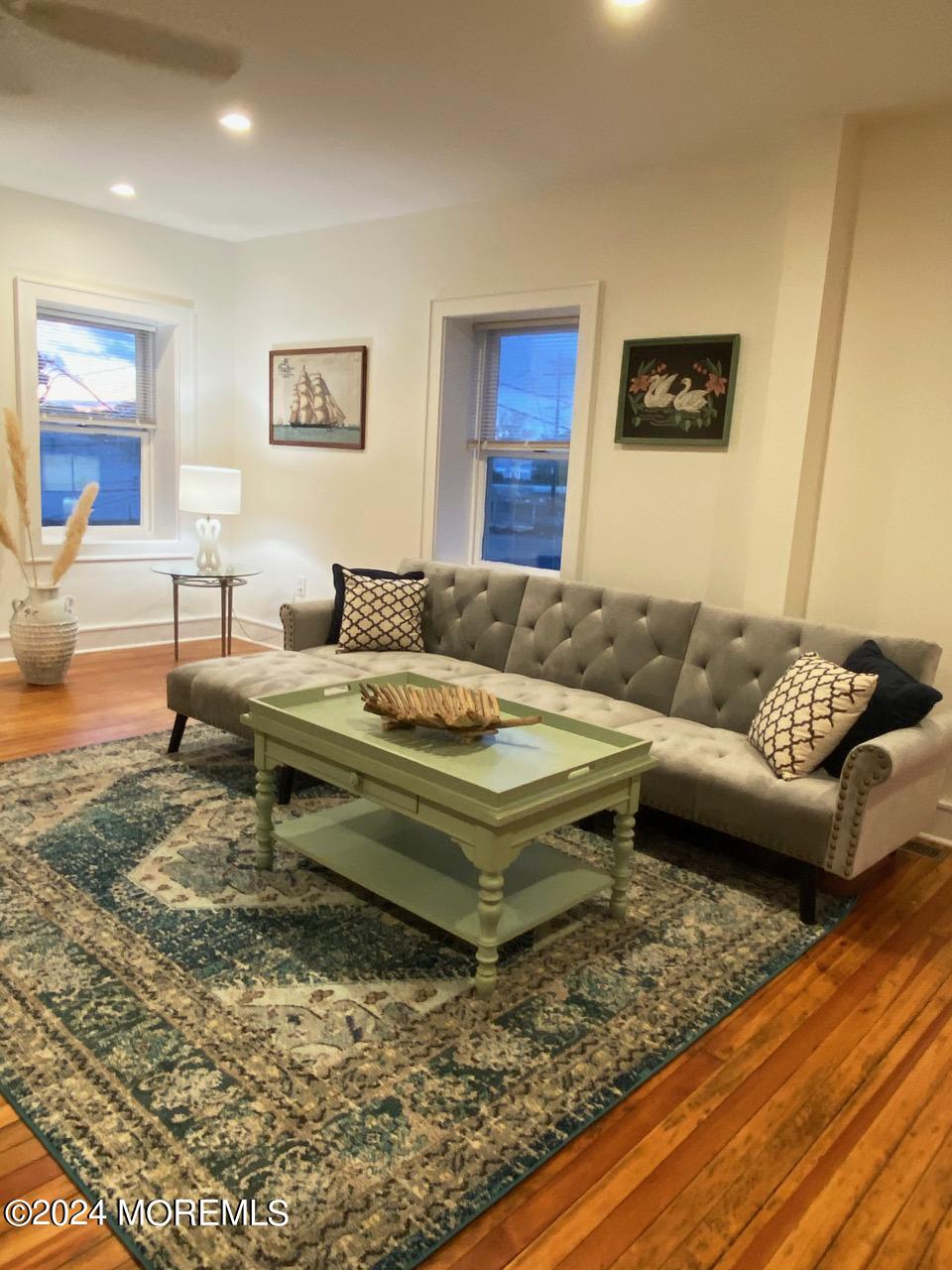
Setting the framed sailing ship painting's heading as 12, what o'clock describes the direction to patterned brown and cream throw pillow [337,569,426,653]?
The patterned brown and cream throw pillow is roughly at 10 o'clock from the framed sailing ship painting.

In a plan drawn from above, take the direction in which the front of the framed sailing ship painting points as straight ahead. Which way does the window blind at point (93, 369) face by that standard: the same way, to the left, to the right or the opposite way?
to the left

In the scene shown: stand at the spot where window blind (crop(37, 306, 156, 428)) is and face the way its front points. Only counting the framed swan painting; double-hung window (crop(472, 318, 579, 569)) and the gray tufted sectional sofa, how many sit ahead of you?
3

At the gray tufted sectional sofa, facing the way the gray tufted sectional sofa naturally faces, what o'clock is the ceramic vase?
The ceramic vase is roughly at 2 o'clock from the gray tufted sectional sofa.

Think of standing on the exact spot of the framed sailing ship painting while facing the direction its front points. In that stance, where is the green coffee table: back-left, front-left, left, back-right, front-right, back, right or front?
front-left

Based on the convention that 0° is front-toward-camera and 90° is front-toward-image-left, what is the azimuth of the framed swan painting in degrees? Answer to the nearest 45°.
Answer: approximately 45°

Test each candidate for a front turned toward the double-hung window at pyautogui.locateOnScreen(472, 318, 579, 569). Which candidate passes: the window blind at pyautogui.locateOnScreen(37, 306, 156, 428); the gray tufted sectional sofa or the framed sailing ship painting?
the window blind

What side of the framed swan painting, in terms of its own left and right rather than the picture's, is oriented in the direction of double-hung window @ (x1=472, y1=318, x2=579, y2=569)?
right

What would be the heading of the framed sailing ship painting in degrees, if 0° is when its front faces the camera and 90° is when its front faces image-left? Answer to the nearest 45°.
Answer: approximately 45°

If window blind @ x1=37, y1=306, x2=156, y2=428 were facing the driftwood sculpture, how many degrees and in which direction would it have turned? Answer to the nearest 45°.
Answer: approximately 45° to its right

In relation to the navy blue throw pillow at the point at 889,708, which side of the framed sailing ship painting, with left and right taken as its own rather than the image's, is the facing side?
left
